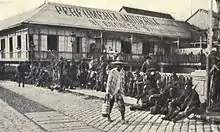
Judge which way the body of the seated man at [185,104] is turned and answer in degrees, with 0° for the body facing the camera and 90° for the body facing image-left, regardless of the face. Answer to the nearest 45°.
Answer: approximately 45°

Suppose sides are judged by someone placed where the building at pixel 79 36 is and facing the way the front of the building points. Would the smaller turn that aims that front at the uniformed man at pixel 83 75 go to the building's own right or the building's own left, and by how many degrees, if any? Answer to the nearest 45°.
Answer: approximately 45° to the building's own right

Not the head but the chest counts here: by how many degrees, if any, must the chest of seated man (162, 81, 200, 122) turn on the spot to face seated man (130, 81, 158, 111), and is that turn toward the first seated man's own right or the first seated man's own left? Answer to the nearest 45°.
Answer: approximately 90° to the first seated man's own right

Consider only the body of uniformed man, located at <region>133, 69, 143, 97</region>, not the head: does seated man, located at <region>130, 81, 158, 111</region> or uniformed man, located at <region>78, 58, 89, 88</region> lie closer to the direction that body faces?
the seated man

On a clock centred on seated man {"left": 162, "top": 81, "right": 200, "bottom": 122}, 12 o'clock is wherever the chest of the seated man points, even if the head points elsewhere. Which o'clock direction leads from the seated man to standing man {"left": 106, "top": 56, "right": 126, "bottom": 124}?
The standing man is roughly at 1 o'clock from the seated man.

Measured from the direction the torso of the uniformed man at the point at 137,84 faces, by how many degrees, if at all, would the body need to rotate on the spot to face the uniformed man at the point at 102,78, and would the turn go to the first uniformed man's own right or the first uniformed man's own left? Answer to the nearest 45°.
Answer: approximately 90° to the first uniformed man's own right

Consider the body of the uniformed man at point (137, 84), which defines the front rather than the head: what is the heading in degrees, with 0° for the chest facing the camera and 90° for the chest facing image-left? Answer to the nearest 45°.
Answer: approximately 45°

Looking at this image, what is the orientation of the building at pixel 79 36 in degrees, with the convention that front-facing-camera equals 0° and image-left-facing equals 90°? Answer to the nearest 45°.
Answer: approximately 315°

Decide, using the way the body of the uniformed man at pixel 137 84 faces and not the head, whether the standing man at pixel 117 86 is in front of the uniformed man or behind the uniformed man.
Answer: in front
